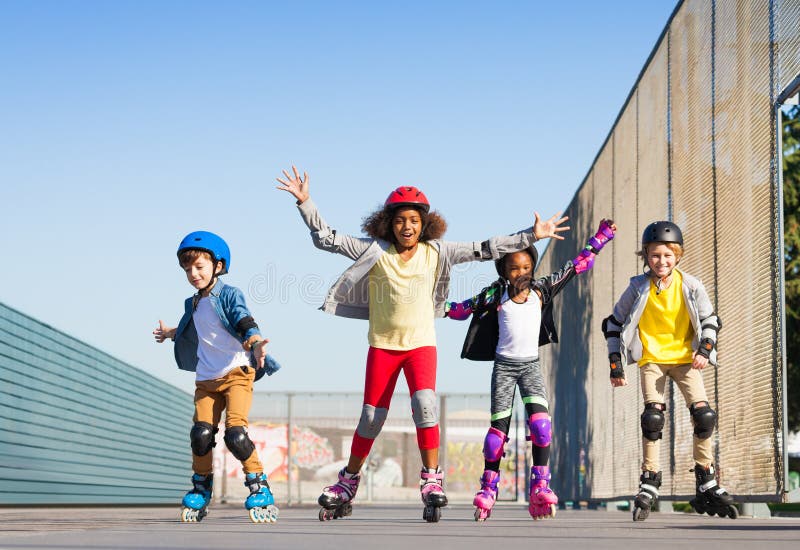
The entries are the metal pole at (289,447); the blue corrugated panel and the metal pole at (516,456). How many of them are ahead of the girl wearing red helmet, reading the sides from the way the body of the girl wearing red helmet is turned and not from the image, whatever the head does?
0

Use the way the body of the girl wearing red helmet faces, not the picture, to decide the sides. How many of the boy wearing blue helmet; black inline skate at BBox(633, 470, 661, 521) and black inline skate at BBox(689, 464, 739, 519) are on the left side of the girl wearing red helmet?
2

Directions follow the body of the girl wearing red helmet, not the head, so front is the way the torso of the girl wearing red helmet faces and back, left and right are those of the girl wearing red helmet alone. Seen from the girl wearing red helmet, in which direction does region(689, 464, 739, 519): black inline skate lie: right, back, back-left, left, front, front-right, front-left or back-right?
left

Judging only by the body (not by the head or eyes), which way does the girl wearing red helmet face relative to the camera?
toward the camera

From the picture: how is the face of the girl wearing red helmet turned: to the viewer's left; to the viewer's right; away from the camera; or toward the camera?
toward the camera

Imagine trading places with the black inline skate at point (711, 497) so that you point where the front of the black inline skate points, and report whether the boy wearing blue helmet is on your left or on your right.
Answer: on your right

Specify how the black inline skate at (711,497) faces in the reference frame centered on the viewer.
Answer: facing the viewer and to the right of the viewer

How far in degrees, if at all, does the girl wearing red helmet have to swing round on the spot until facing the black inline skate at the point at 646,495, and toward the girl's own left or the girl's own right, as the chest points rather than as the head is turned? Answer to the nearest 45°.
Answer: approximately 90° to the girl's own left

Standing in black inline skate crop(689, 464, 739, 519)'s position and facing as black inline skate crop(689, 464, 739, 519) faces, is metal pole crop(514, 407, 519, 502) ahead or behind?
behind

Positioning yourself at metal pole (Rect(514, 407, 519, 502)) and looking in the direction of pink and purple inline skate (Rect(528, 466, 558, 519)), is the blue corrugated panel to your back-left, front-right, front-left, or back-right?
front-right

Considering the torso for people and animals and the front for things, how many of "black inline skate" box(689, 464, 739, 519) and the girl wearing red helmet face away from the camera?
0
